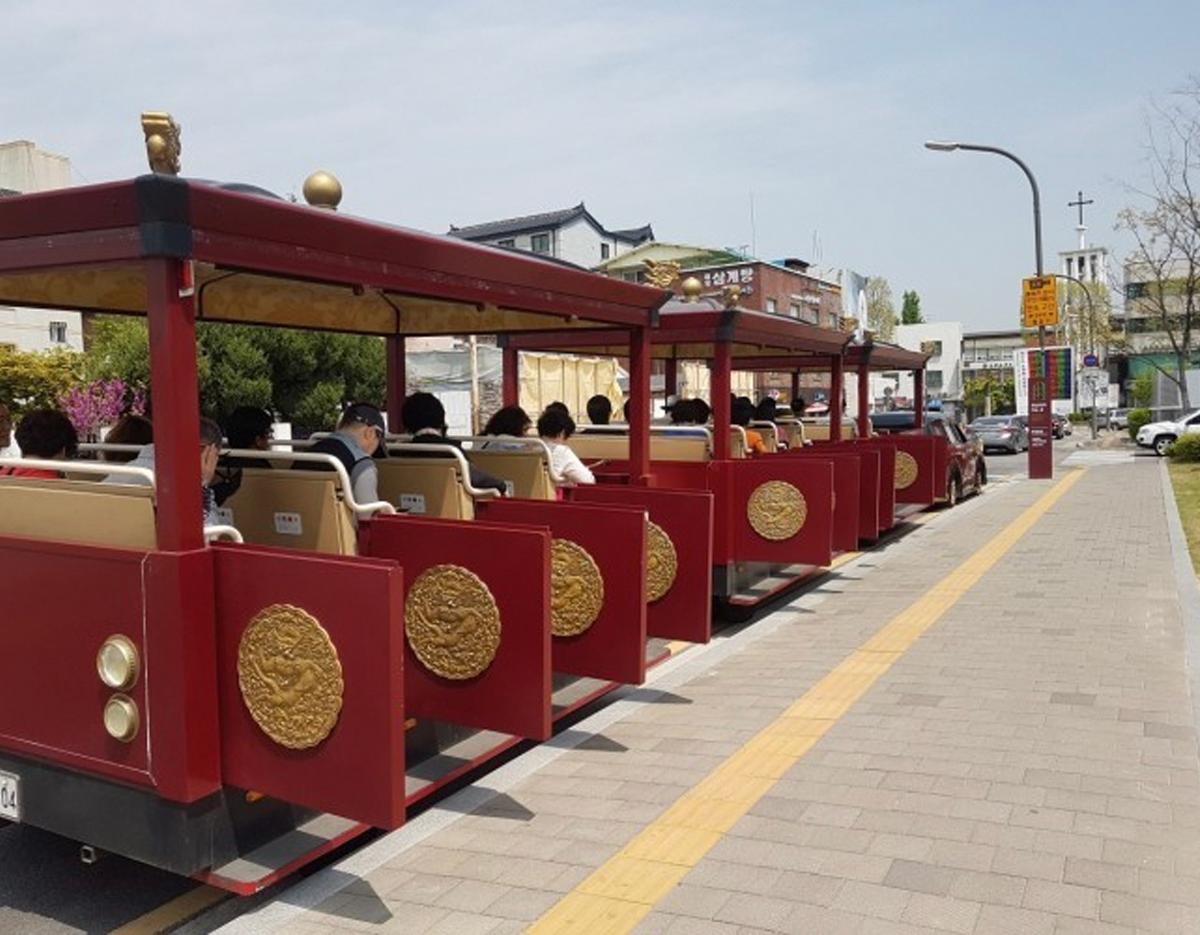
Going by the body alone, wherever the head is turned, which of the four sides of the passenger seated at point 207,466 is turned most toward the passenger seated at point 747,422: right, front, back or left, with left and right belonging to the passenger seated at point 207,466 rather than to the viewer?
front

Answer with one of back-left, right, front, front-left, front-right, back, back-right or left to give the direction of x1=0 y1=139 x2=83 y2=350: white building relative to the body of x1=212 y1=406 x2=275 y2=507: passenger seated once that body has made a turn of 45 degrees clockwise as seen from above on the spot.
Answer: left

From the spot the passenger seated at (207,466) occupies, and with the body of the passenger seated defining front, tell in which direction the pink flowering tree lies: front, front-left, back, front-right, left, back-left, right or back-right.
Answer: front-left

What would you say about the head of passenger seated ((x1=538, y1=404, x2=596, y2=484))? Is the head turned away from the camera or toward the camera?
away from the camera

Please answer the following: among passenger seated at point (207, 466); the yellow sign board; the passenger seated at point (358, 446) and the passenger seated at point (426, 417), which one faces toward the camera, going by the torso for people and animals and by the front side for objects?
the yellow sign board

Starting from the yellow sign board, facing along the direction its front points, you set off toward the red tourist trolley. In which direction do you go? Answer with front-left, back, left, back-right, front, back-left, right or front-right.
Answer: front

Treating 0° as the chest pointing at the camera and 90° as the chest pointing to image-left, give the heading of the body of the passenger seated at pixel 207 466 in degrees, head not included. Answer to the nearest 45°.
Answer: approximately 225°

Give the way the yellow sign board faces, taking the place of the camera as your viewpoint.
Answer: facing the viewer

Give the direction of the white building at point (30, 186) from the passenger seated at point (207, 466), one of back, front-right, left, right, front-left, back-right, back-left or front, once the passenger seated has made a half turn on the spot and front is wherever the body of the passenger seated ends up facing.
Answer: back-right

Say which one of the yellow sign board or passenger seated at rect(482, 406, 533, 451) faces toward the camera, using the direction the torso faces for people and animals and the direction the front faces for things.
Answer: the yellow sign board

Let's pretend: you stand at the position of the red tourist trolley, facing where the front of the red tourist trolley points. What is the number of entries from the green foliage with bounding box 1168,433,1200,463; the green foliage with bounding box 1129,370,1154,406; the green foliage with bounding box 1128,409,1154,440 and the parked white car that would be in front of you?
4

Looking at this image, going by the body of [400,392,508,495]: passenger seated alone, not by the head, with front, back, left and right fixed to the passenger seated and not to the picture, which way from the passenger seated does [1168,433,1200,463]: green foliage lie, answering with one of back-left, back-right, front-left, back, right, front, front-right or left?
front

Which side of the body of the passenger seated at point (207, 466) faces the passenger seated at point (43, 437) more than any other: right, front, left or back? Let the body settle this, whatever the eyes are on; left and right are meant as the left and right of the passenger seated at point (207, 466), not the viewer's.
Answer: left

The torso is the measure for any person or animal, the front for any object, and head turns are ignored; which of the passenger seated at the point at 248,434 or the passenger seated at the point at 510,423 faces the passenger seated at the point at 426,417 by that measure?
the passenger seated at the point at 248,434

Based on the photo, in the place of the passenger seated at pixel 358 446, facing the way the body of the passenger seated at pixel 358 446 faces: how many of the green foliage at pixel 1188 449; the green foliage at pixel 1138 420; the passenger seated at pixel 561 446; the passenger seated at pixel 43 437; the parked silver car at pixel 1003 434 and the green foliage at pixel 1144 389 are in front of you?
5

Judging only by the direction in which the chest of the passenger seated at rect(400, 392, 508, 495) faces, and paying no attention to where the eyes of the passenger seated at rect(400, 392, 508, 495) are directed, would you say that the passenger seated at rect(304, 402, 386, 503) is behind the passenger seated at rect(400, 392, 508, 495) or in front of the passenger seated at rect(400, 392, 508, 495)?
behind

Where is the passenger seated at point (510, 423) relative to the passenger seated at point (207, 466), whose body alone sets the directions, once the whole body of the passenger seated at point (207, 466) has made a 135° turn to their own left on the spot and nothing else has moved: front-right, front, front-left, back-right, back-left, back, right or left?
back-right

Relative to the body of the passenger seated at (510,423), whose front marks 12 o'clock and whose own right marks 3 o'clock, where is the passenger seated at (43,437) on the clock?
the passenger seated at (43,437) is roughly at 6 o'clock from the passenger seated at (510,423).

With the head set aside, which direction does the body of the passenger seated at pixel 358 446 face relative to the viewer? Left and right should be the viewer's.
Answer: facing away from the viewer and to the right of the viewer

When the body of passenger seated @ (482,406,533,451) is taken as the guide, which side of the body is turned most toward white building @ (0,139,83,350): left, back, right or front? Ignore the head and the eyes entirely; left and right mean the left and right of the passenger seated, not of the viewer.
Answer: left

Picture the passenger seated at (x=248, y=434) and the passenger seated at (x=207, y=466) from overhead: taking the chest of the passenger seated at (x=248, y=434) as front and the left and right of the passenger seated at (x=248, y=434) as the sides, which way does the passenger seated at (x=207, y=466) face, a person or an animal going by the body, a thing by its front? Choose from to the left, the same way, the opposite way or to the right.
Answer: the same way

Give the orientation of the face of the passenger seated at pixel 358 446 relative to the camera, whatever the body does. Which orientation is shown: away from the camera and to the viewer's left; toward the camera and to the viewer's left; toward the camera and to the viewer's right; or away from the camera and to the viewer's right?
away from the camera and to the viewer's right

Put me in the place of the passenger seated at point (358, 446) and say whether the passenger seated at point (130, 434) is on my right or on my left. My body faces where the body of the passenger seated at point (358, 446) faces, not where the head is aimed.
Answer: on my left

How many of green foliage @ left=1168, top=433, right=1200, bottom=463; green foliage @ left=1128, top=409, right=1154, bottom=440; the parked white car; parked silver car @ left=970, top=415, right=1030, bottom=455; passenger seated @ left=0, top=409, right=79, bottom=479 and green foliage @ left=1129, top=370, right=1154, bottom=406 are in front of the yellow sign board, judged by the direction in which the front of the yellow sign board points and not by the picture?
1
